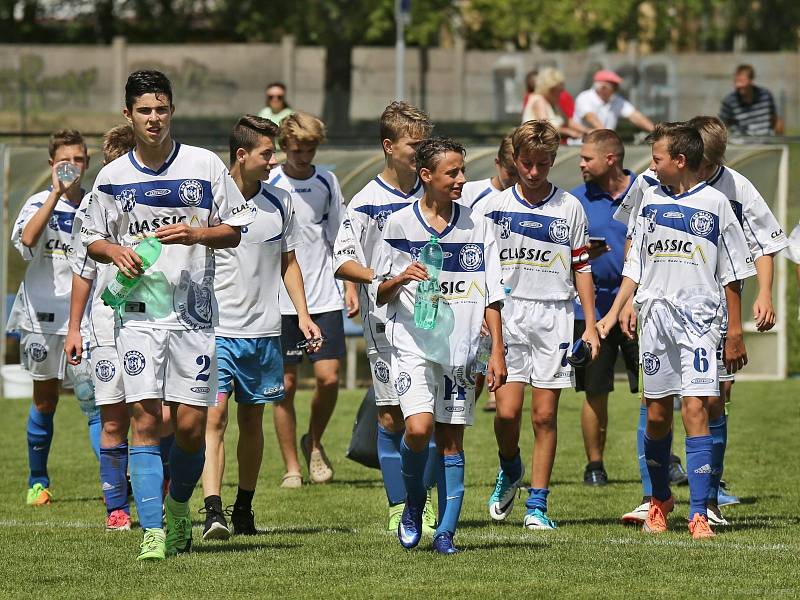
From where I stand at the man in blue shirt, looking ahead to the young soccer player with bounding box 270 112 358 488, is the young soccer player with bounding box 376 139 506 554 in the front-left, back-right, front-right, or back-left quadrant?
front-left

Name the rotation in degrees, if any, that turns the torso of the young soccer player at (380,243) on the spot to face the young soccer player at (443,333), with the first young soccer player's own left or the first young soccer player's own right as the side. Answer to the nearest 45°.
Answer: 0° — they already face them

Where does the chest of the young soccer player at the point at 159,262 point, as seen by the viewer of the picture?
toward the camera

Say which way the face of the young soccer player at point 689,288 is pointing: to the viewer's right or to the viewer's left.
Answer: to the viewer's left

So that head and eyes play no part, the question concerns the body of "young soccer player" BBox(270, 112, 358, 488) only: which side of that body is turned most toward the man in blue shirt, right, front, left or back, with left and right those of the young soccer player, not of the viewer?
left

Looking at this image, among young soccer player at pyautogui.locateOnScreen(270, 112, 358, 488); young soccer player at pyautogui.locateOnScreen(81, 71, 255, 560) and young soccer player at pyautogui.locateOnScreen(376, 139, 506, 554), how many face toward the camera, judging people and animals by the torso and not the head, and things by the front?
3

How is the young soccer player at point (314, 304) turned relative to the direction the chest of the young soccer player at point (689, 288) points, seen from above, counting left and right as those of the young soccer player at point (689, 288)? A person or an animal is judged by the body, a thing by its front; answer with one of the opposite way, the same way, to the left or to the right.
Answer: the same way

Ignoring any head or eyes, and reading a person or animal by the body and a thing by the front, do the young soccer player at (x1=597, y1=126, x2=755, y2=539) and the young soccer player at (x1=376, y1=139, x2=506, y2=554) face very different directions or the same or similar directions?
same or similar directions

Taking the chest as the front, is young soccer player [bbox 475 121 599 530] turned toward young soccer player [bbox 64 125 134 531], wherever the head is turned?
no

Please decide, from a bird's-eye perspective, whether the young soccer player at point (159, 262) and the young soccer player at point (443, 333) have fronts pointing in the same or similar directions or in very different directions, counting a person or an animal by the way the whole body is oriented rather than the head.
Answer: same or similar directions

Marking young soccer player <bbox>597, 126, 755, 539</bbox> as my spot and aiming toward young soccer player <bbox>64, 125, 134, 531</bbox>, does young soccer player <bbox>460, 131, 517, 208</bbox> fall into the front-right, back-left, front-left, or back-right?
front-right

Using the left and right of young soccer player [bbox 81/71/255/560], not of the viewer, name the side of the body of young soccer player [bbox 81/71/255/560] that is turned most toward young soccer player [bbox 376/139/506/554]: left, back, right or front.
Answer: left

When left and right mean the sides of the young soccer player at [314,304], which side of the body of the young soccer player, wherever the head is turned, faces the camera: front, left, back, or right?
front

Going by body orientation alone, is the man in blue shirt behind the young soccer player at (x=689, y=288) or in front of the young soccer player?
behind

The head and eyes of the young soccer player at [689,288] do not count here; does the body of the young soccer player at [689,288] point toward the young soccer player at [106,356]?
no

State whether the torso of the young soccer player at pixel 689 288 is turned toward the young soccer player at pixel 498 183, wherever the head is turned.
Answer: no

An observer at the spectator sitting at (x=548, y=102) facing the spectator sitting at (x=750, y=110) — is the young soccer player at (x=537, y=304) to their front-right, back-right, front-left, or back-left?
back-right

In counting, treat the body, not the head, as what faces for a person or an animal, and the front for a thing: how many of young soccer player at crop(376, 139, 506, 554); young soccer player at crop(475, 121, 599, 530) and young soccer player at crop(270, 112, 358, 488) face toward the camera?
3

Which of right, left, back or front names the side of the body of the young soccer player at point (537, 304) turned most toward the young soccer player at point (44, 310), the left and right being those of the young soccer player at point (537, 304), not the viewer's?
right

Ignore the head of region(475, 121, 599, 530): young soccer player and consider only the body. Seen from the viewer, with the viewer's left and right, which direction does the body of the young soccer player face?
facing the viewer

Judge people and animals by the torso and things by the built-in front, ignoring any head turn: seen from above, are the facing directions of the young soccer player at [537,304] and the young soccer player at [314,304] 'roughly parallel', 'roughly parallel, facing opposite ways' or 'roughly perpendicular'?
roughly parallel

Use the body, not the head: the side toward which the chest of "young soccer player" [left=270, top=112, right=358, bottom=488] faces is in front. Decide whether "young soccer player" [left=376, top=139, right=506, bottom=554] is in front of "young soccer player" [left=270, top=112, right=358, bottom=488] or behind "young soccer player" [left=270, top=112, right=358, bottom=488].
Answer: in front
